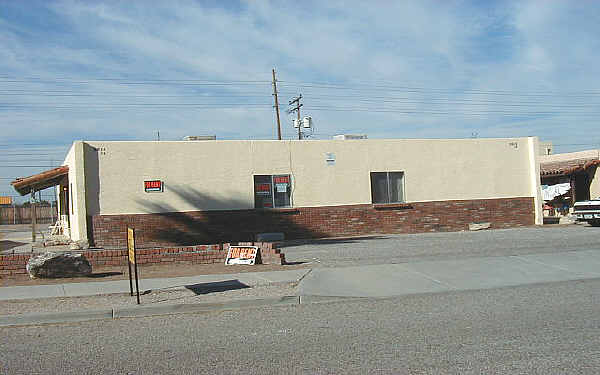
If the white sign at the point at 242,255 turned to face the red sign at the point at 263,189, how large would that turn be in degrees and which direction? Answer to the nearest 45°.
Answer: approximately 180°

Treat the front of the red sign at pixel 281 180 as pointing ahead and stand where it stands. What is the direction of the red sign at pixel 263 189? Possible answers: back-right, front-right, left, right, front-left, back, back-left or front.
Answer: right

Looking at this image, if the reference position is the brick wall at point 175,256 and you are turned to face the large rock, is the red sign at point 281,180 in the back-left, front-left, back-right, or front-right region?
back-right

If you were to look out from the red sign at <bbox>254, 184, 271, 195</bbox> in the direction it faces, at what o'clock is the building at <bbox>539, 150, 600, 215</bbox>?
The building is roughly at 8 o'clock from the red sign.

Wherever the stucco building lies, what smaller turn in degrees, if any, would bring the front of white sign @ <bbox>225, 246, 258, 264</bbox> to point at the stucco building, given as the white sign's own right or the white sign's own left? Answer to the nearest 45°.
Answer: approximately 180°

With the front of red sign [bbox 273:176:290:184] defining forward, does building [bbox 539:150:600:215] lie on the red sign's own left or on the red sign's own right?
on the red sign's own left
